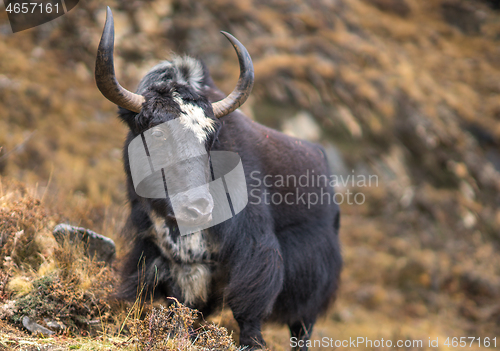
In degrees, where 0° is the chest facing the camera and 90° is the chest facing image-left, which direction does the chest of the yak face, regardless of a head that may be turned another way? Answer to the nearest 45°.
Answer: approximately 45°

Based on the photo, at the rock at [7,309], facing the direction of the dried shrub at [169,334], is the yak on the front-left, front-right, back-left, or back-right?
front-left

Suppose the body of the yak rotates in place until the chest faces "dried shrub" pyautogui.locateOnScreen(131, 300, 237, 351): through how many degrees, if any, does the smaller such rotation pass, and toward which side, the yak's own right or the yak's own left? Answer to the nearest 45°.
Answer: approximately 45° to the yak's own left

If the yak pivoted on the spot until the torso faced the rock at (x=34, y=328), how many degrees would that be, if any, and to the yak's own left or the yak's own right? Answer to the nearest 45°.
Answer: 0° — it already faces it

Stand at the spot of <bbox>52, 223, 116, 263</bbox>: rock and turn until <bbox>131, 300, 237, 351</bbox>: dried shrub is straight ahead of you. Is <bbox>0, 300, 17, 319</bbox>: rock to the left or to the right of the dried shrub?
right

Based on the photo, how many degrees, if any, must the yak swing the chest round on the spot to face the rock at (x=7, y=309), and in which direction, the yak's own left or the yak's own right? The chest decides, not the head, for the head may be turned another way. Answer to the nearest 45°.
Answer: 0° — it already faces it

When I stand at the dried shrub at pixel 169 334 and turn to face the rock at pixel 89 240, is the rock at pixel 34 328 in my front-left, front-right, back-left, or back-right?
front-left

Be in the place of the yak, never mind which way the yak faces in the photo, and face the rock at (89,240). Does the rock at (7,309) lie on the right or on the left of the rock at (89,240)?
left
